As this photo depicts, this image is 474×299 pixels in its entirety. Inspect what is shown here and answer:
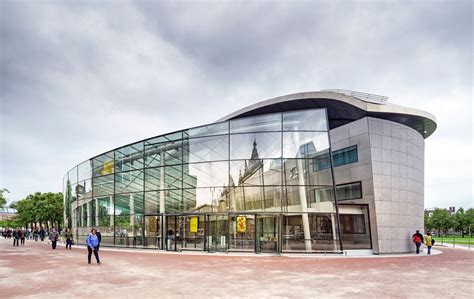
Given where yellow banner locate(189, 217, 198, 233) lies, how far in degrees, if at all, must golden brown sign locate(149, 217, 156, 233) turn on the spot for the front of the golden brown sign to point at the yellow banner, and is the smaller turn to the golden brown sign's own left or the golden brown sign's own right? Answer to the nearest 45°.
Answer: approximately 45° to the golden brown sign's own left

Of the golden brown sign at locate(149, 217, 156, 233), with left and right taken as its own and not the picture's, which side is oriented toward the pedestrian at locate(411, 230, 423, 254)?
left

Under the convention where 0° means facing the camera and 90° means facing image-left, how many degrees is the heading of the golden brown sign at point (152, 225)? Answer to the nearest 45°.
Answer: approximately 0°
